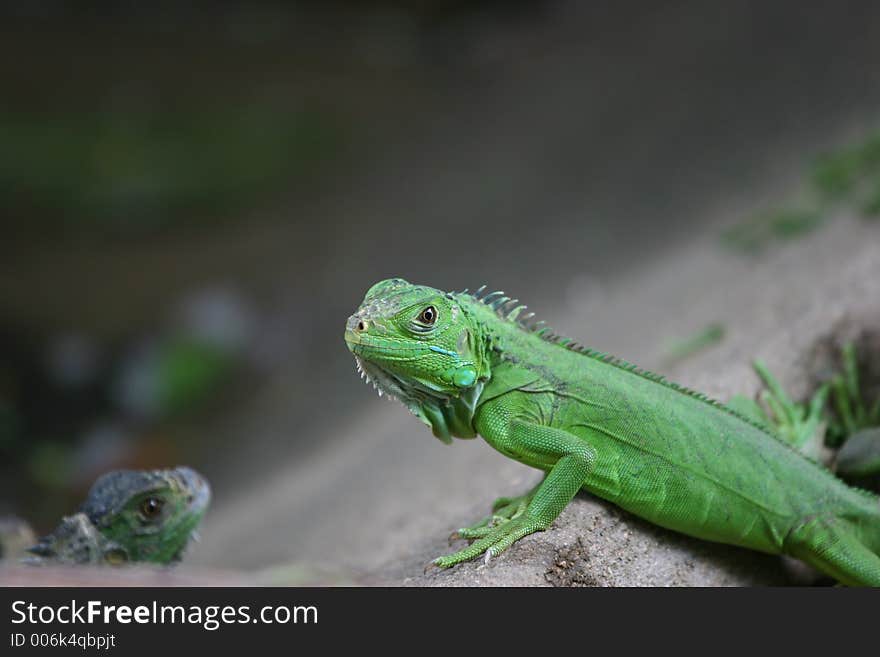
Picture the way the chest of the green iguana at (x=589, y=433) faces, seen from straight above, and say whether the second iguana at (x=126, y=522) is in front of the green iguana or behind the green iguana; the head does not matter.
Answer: in front

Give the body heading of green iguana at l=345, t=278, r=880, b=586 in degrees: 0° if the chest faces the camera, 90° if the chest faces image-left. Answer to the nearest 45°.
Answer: approximately 90°

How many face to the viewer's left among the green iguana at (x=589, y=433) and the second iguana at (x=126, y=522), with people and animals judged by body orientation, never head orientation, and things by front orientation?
1

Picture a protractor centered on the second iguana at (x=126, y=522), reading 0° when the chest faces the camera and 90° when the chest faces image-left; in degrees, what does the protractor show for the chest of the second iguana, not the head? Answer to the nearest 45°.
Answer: approximately 270°

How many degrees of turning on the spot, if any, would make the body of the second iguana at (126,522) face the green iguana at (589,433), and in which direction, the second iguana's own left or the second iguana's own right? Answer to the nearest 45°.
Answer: approximately 45° to the second iguana's own right
